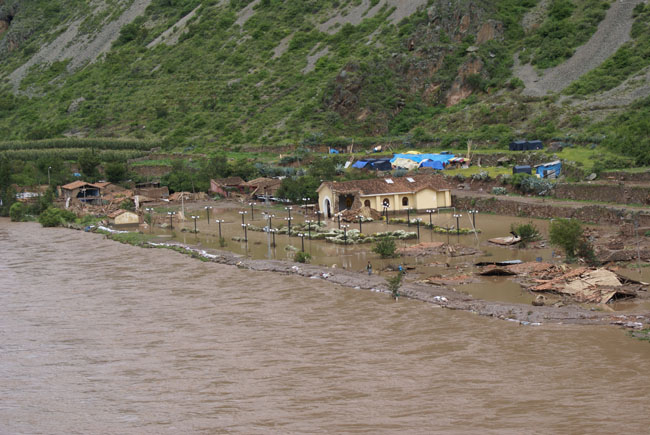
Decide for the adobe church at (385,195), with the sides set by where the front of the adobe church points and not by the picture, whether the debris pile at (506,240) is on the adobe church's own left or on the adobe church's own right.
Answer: on the adobe church's own left

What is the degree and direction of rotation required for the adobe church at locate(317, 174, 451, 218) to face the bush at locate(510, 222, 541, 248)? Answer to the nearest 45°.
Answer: approximately 90° to its left

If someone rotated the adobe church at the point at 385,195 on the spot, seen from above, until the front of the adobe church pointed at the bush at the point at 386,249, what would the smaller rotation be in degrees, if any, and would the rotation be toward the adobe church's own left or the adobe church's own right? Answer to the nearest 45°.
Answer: approximately 45° to the adobe church's own left

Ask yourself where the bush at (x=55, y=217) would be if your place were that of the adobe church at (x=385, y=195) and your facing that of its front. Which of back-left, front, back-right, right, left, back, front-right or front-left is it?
front-right

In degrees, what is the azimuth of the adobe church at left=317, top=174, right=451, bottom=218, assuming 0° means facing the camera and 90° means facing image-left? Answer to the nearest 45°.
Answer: approximately 45°

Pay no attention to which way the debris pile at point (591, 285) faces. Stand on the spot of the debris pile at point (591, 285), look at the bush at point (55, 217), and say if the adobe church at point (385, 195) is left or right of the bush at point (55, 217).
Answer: right

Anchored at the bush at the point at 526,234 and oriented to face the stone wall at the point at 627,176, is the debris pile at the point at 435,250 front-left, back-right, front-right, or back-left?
back-left

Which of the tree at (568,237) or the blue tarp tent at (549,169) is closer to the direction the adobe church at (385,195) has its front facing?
the tree

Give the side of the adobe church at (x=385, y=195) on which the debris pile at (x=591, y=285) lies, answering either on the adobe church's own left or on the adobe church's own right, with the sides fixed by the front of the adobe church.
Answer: on the adobe church's own left

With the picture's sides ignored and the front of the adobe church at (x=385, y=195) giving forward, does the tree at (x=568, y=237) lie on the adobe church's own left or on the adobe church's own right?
on the adobe church's own left
